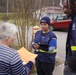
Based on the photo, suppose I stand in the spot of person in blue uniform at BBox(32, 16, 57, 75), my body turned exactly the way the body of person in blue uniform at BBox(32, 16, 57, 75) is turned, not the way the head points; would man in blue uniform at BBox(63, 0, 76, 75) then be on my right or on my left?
on my left

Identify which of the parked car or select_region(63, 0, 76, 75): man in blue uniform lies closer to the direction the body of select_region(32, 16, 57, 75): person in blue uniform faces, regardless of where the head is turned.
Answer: the man in blue uniform

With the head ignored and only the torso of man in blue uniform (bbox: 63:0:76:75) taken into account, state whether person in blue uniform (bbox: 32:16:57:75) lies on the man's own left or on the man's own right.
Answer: on the man's own right

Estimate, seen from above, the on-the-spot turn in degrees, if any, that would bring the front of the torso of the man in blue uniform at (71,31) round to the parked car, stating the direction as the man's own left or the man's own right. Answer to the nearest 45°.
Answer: approximately 90° to the man's own right

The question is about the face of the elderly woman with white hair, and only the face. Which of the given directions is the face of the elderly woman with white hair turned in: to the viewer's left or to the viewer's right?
to the viewer's right

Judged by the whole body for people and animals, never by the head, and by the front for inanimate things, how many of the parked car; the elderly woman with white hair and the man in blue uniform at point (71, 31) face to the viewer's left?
2

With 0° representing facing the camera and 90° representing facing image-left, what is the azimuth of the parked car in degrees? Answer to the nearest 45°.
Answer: approximately 90°

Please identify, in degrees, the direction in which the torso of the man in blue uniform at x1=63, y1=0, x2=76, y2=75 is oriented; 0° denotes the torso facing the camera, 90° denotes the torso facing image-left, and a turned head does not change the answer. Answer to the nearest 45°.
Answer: approximately 90°

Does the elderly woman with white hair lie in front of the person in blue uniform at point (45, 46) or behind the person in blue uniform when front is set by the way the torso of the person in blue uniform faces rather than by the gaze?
in front

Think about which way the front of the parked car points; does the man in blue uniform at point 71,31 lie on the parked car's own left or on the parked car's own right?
on the parked car's own left

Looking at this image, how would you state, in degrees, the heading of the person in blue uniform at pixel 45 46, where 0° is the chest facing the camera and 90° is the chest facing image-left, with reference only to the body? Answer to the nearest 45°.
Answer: approximately 45°
